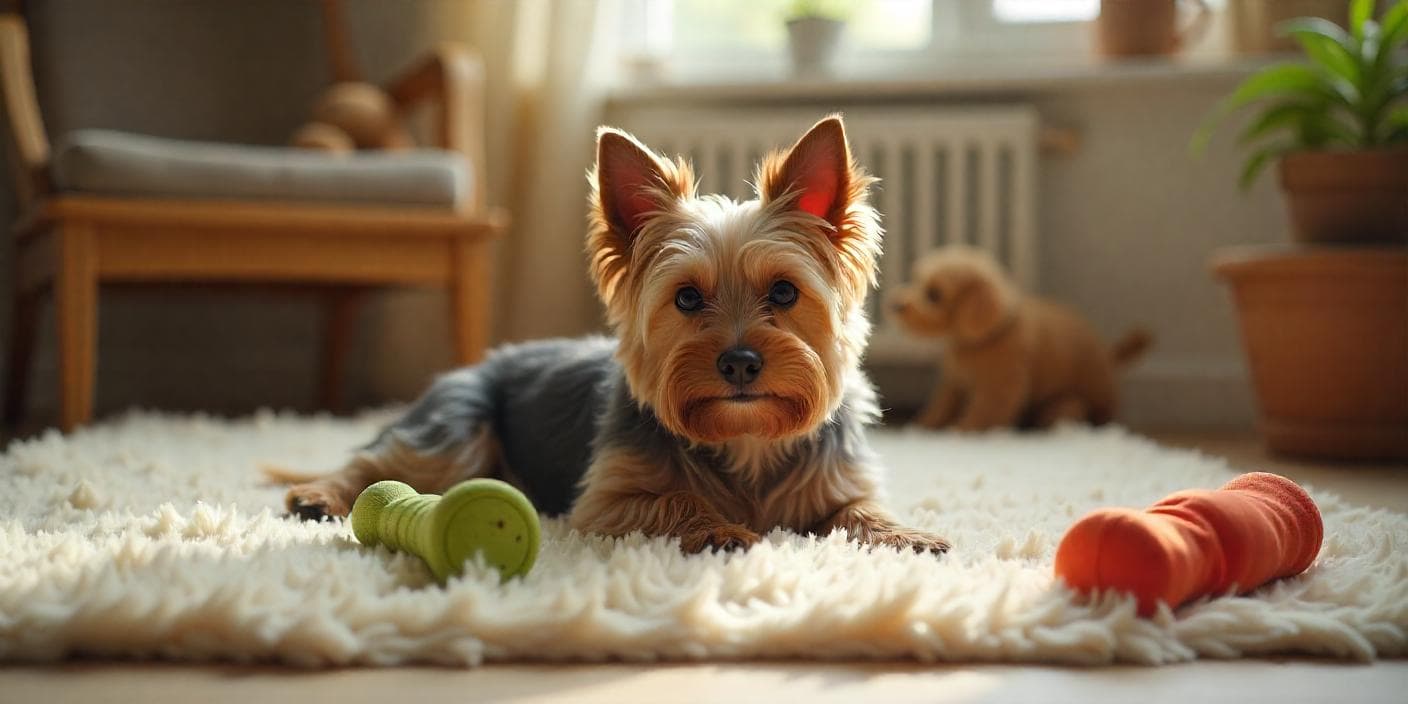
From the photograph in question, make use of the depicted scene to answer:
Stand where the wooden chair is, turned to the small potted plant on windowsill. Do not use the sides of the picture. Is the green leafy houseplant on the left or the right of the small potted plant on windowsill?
right

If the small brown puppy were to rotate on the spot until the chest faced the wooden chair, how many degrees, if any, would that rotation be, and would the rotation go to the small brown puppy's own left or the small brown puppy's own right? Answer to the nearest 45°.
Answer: approximately 45° to the small brown puppy's own left

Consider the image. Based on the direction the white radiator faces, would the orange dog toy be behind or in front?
in front

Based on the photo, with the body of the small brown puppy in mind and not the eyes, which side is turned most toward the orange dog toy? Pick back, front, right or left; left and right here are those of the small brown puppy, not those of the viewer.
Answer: left

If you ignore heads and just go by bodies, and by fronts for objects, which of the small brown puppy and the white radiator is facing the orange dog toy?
the white radiator

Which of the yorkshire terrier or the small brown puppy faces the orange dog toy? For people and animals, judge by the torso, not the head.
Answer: the yorkshire terrier

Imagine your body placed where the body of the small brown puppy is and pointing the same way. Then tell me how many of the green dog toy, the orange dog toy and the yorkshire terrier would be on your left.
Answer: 3

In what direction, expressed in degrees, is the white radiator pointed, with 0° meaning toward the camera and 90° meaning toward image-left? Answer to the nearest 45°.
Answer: approximately 0°

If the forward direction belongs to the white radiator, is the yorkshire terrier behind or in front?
in front

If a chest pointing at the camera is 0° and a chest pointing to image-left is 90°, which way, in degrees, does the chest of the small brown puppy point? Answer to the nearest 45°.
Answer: approximately 90°

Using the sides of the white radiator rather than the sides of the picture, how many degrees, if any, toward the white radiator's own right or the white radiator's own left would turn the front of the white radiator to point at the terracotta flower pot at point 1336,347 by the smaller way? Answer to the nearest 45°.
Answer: approximately 45° to the white radiator's own left

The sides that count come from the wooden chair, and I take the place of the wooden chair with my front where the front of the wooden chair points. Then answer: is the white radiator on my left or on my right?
on my left

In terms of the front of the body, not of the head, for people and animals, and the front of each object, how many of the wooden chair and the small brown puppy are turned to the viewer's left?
1
